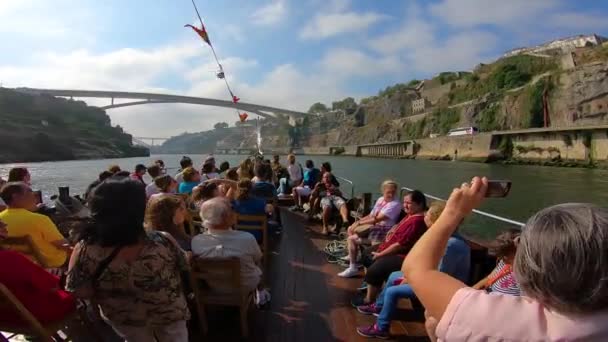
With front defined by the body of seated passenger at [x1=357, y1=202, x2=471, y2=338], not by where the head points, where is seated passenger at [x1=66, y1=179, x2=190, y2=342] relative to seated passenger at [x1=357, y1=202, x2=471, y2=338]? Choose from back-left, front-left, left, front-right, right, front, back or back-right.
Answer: front-left

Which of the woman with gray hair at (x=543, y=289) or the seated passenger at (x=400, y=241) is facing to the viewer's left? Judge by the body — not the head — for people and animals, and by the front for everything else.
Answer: the seated passenger

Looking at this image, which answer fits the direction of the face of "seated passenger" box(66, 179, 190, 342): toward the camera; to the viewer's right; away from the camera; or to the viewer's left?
away from the camera

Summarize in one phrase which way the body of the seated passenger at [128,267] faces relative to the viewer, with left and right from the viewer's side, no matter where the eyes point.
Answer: facing away from the viewer

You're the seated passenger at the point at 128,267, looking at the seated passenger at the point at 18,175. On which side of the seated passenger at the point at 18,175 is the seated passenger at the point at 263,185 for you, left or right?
right

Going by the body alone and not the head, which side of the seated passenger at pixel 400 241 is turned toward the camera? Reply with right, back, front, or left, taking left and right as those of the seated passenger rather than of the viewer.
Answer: left

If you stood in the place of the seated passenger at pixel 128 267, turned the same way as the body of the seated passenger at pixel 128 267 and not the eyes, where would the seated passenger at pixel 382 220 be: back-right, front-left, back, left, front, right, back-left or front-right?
front-right

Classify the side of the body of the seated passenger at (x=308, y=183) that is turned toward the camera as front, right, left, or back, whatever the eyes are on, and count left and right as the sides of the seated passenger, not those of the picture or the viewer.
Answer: left

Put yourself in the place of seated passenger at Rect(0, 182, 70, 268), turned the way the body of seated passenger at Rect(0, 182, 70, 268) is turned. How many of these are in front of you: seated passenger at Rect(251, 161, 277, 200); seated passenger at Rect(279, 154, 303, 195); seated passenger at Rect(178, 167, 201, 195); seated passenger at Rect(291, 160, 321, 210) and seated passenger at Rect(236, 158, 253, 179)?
5

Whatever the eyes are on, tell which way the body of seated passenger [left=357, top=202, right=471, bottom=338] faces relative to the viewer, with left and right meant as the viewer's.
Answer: facing to the left of the viewer

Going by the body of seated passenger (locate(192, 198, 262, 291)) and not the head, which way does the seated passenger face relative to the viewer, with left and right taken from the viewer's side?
facing away from the viewer

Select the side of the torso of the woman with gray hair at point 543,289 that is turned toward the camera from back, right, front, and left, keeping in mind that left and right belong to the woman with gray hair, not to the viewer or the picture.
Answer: back

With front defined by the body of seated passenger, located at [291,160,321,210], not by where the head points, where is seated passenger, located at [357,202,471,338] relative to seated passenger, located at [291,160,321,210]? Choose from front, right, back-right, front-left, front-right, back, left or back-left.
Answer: left
